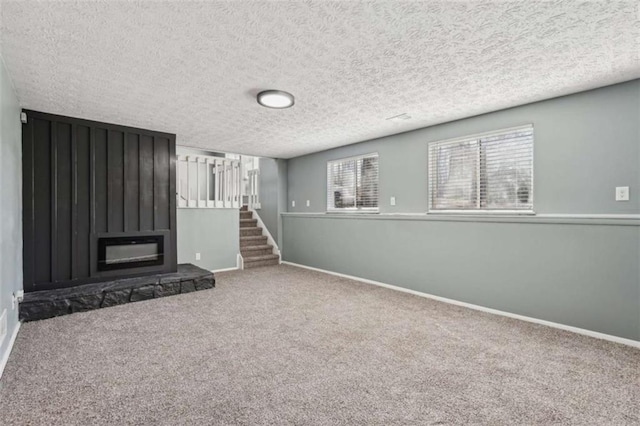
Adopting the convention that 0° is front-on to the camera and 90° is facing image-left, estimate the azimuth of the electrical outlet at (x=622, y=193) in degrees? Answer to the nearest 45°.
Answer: approximately 0°

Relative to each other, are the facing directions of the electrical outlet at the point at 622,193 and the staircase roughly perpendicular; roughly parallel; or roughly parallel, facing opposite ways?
roughly perpendicular

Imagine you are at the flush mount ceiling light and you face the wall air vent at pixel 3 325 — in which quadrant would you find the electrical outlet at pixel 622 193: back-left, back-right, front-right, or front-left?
back-left

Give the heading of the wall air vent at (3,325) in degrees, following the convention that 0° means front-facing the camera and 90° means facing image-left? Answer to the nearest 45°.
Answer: approximately 270°

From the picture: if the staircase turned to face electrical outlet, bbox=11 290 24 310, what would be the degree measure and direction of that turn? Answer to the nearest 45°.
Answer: approximately 90° to its right

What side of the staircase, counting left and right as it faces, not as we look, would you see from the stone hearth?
right

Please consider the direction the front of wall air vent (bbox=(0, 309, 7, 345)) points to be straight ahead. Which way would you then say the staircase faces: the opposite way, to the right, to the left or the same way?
to the right

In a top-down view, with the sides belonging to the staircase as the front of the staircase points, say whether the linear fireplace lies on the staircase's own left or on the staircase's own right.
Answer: on the staircase's own right
